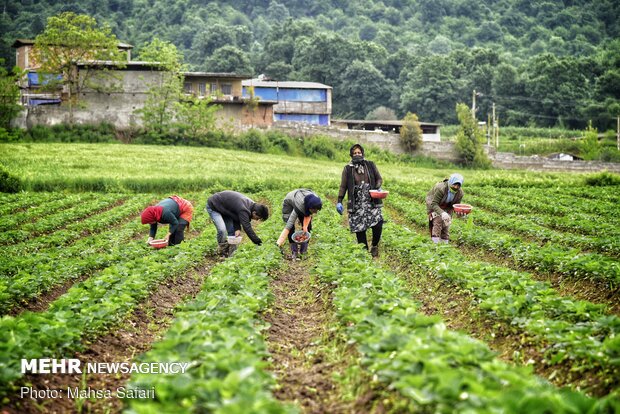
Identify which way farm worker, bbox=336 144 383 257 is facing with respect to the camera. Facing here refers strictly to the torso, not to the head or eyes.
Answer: toward the camera

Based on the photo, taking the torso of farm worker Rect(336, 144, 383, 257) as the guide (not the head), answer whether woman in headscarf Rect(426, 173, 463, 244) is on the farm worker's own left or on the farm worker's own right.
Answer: on the farm worker's own left

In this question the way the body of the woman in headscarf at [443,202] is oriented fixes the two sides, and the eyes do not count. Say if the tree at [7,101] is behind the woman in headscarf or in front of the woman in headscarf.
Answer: behind

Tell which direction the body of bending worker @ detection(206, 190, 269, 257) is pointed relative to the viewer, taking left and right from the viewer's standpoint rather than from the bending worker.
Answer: facing to the right of the viewer

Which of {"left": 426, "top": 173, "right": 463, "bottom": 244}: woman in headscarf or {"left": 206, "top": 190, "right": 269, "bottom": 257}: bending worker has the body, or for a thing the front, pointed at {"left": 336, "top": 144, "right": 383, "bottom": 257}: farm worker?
the bending worker

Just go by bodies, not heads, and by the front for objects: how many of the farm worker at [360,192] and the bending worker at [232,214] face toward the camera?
1

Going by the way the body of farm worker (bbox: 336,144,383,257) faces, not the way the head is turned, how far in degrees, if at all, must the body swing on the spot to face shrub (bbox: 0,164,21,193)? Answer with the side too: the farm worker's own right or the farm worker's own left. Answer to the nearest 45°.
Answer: approximately 135° to the farm worker's own right

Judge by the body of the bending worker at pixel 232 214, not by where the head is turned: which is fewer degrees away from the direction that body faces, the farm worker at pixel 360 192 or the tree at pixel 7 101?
the farm worker

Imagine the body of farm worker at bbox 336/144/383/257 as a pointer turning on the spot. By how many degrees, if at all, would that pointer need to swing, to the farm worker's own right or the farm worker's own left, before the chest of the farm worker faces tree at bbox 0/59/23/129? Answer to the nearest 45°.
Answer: approximately 135° to the farm worker's own right

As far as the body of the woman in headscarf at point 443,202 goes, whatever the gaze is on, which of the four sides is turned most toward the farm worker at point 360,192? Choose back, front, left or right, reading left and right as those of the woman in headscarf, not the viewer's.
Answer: right

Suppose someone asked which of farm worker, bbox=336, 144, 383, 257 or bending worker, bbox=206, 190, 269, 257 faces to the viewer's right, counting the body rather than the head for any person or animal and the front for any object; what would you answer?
the bending worker

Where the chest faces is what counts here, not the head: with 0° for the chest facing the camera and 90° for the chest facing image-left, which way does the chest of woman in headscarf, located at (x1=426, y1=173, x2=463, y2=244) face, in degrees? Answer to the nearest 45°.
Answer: approximately 315°

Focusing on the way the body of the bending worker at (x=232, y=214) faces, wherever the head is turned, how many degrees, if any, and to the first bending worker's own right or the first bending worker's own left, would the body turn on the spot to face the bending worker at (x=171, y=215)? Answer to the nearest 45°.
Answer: approximately 135° to the first bending worker's own left
